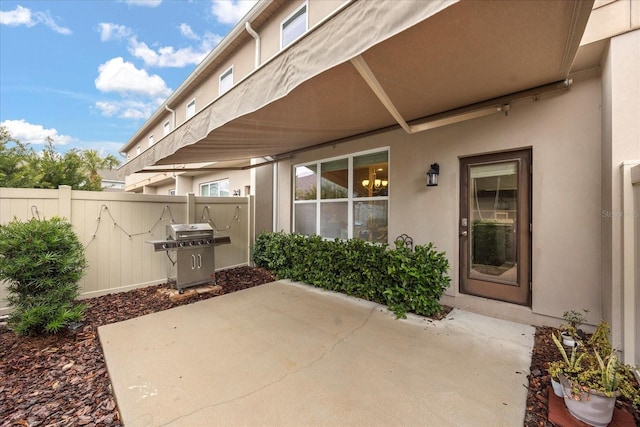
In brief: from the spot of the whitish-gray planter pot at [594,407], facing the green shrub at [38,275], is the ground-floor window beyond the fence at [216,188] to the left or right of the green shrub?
right

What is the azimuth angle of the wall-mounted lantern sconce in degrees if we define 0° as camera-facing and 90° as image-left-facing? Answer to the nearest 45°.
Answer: approximately 45°

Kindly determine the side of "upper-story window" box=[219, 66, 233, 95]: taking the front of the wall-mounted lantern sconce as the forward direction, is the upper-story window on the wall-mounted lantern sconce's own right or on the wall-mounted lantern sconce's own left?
on the wall-mounted lantern sconce's own right

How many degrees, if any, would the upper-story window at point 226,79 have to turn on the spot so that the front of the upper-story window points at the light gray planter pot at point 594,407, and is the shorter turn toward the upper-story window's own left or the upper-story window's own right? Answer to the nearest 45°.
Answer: approximately 45° to the upper-story window's own left

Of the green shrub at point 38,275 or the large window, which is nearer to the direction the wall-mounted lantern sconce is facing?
the green shrub

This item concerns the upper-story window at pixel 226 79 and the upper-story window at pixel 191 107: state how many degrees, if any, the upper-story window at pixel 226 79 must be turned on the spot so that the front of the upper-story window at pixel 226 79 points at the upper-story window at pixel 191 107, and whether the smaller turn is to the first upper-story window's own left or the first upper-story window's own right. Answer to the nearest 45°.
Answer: approximately 90° to the first upper-story window's own right

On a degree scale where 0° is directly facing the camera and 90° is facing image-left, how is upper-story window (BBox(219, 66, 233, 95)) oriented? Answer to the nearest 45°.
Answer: approximately 45°

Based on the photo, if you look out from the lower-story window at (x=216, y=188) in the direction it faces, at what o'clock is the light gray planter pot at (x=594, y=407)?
The light gray planter pot is roughly at 10 o'clock from the lower-story window.

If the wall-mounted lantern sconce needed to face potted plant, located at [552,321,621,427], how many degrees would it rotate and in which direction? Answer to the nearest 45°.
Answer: approximately 90° to its left
